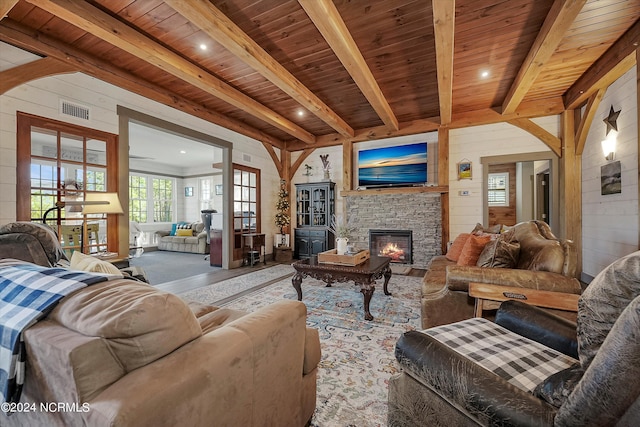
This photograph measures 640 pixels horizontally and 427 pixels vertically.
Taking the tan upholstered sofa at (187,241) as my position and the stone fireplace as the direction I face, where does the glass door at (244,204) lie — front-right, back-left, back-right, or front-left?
front-right

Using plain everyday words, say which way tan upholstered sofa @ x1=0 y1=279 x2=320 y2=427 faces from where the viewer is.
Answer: facing away from the viewer and to the right of the viewer

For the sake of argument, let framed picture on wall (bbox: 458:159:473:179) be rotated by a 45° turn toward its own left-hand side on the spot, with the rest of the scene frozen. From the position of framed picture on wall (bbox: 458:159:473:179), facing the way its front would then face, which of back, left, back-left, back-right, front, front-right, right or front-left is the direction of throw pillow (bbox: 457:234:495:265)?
front-right

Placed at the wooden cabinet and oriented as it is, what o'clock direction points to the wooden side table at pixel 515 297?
The wooden side table is roughly at 10 o'clock from the wooden cabinet.

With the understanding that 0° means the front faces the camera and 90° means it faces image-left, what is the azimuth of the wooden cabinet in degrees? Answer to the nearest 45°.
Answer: approximately 45°

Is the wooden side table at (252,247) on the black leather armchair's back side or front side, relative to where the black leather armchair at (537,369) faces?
on the front side

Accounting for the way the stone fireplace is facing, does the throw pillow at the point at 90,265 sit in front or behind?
in front

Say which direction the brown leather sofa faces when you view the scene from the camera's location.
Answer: facing to the left of the viewer

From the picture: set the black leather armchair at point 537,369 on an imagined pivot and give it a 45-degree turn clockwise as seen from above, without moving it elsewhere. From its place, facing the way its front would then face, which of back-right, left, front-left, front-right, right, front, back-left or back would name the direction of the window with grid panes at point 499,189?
front

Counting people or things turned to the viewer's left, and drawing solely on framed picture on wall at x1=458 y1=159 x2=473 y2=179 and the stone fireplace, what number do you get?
0

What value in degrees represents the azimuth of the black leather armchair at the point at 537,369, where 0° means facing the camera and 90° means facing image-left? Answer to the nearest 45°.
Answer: approximately 135°

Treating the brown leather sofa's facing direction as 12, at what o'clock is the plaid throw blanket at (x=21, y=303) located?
The plaid throw blanket is roughly at 10 o'clock from the brown leather sofa.

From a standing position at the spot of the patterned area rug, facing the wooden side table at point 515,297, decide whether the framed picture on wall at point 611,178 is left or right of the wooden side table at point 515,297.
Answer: left

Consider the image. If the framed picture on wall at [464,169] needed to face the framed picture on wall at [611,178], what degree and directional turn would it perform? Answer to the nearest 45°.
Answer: approximately 45° to its left

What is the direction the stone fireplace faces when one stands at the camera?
facing the viewer
